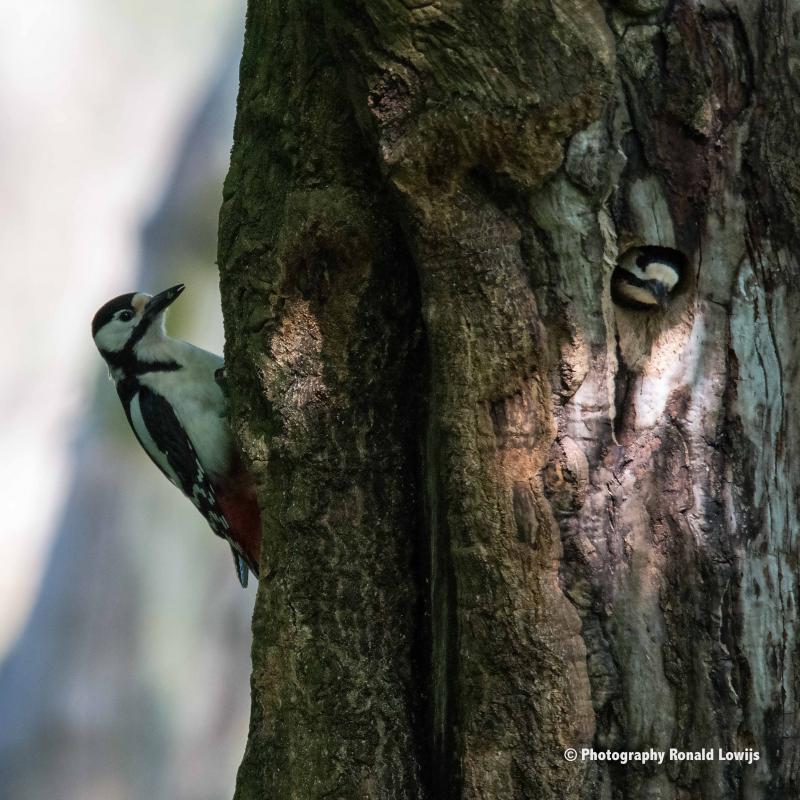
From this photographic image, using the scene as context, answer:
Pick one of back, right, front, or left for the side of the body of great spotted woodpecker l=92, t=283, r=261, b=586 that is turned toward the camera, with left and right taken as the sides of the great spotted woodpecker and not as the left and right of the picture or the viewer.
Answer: right
